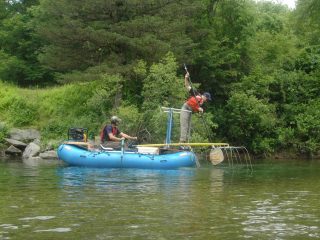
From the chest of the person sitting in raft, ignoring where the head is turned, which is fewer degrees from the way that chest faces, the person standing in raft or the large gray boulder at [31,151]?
the person standing in raft

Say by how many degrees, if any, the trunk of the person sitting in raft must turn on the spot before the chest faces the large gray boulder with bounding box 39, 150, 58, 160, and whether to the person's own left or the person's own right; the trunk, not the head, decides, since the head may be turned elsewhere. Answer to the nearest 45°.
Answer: approximately 135° to the person's own left

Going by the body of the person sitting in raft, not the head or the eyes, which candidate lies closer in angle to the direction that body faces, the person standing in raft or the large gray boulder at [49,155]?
the person standing in raft

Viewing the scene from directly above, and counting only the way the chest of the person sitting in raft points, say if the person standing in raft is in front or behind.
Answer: in front

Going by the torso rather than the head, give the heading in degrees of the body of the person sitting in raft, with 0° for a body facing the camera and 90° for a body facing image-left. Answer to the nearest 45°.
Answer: approximately 270°

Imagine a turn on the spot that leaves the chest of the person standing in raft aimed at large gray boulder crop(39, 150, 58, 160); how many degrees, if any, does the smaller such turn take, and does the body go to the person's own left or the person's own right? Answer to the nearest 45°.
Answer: approximately 135° to the person's own left

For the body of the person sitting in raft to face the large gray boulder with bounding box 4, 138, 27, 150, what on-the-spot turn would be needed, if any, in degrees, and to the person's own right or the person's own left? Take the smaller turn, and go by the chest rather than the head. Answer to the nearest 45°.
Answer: approximately 135° to the person's own left

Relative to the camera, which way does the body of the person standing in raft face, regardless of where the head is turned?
to the viewer's right

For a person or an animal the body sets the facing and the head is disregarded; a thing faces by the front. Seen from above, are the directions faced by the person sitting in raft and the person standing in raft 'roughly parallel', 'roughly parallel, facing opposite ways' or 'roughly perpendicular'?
roughly parallel
